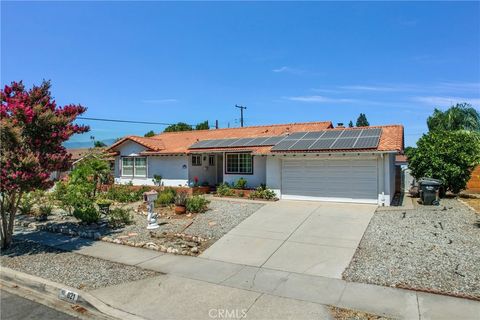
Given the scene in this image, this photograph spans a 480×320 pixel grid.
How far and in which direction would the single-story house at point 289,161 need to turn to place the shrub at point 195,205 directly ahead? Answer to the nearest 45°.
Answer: approximately 45° to its right

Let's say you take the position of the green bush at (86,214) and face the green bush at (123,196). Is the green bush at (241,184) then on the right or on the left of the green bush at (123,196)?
right

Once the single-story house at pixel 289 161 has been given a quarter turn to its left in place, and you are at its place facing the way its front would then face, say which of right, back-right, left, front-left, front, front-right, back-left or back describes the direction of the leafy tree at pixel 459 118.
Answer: front-left

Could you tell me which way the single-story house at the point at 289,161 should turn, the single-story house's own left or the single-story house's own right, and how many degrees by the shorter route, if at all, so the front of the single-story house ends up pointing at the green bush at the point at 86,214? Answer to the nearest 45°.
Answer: approximately 45° to the single-story house's own right

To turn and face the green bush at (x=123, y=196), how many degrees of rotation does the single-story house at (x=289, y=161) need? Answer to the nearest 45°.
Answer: approximately 90° to its right

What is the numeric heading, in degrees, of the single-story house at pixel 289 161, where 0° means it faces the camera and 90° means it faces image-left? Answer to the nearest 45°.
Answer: approximately 0°
